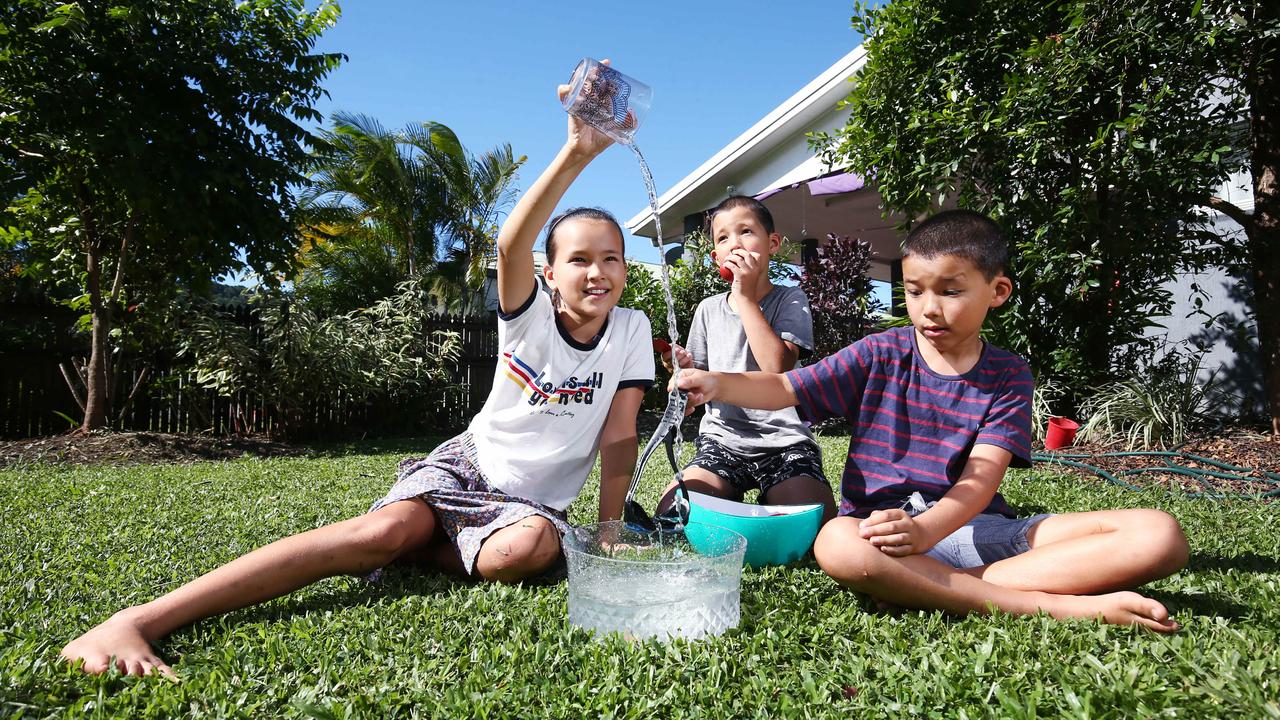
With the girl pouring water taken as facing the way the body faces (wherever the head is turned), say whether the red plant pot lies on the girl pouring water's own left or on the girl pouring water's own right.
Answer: on the girl pouring water's own left

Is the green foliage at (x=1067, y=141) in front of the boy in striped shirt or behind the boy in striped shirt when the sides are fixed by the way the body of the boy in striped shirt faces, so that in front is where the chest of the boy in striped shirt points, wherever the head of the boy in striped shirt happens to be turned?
behind

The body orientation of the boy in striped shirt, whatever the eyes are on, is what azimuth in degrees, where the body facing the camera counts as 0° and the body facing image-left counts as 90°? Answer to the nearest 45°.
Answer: approximately 0°

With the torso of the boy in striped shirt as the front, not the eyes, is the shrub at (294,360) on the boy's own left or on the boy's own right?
on the boy's own right

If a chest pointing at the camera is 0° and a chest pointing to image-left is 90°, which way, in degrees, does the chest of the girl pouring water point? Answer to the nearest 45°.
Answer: approximately 0°

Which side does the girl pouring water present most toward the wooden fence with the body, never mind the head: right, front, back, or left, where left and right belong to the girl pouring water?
back

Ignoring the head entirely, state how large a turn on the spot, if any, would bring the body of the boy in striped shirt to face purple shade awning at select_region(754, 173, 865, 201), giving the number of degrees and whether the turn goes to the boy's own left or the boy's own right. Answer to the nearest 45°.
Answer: approximately 180°

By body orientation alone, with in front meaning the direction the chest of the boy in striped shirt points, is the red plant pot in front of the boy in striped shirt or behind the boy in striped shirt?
behind

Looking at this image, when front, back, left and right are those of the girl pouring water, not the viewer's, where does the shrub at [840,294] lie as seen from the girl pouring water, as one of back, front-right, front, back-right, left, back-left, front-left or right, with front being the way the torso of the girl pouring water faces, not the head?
back-left

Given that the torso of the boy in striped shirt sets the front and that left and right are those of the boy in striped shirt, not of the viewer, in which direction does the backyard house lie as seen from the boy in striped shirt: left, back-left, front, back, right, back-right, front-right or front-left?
back
